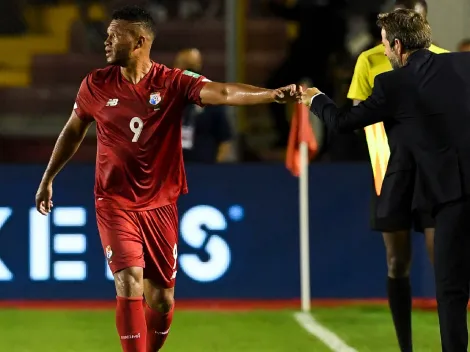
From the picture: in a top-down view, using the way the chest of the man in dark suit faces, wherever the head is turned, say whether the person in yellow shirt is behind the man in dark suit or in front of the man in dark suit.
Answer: in front

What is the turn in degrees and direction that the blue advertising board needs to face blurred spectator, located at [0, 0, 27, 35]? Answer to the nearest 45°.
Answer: approximately 135° to its right

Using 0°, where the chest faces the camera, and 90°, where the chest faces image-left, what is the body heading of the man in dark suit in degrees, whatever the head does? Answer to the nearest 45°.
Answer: approximately 135°

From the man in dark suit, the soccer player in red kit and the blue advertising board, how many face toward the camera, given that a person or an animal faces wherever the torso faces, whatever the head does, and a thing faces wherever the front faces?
2

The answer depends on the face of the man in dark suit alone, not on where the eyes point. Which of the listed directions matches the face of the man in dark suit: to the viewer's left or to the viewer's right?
to the viewer's left
